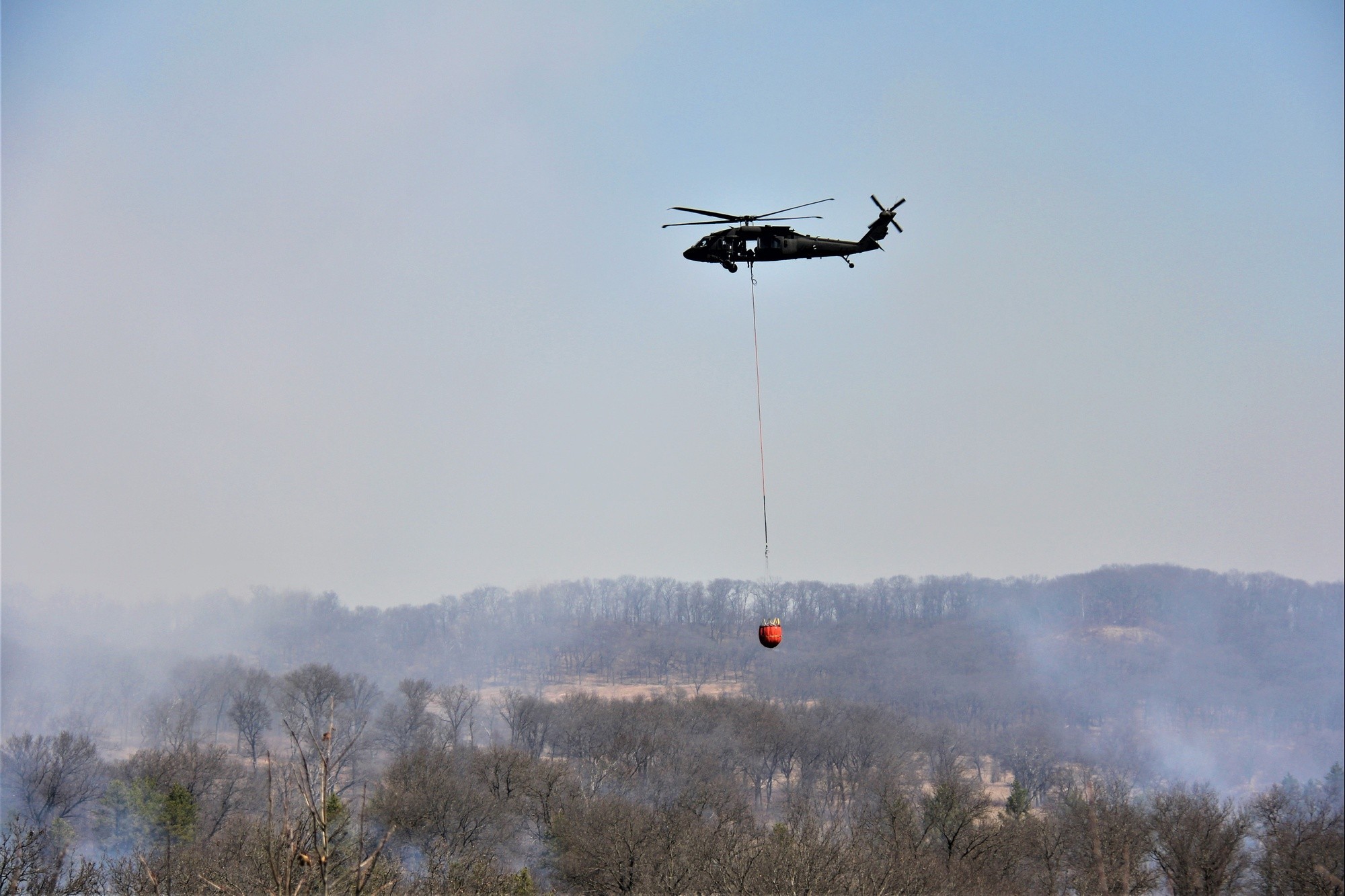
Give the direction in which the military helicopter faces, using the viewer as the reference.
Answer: facing to the left of the viewer
